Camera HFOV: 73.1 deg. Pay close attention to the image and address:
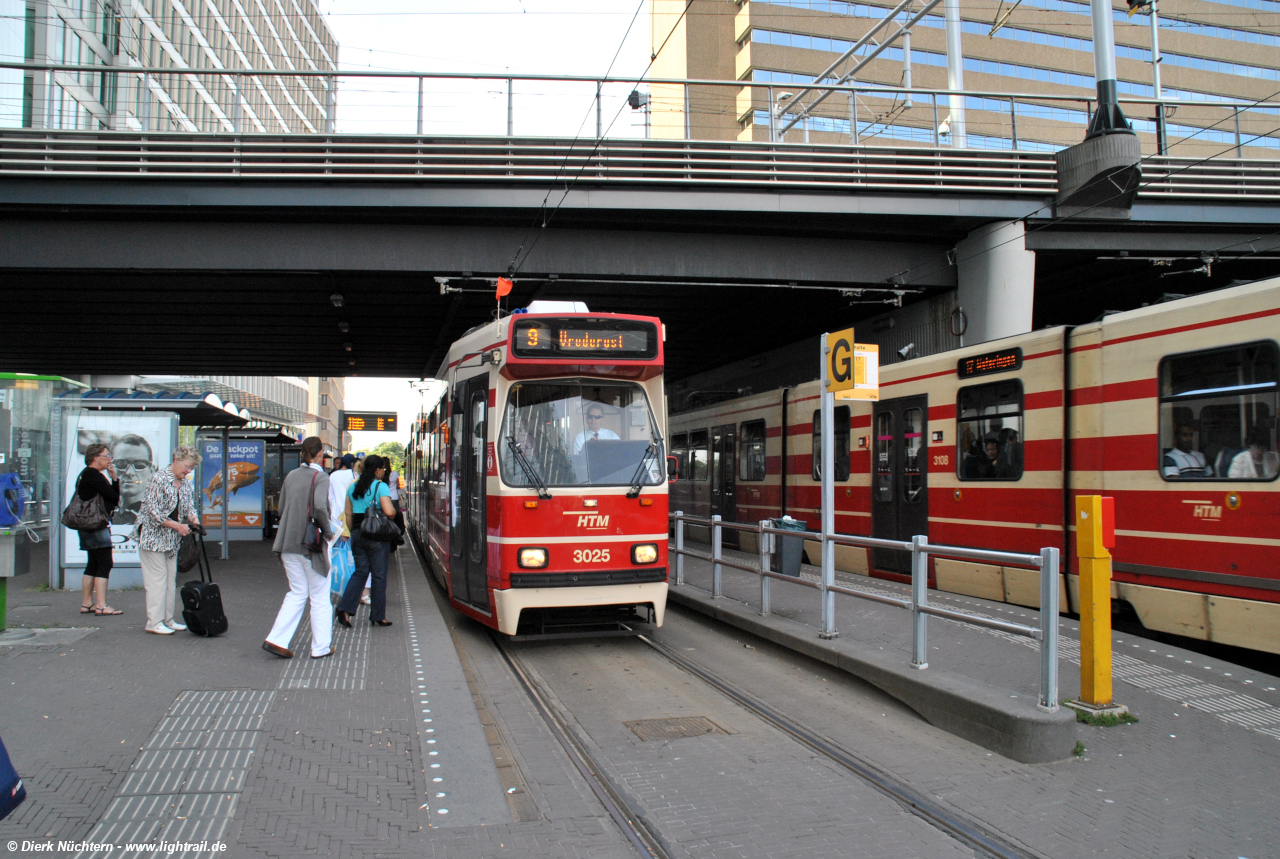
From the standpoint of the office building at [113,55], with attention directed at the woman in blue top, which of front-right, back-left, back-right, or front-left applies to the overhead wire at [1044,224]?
front-left

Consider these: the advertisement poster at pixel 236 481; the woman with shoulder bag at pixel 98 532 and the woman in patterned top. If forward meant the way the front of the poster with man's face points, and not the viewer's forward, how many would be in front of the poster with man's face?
2

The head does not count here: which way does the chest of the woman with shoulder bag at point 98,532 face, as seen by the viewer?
to the viewer's right

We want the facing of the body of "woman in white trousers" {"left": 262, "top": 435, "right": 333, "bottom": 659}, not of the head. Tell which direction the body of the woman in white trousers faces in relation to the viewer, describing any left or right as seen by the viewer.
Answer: facing away from the viewer and to the right of the viewer

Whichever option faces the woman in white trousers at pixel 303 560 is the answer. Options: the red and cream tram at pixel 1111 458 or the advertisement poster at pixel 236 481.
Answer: the advertisement poster

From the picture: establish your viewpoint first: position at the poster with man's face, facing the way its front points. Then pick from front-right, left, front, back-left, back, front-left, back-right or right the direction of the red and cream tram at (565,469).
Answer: front-left

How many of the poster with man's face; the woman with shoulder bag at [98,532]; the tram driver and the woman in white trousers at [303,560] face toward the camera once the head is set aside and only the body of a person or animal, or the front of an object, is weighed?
2

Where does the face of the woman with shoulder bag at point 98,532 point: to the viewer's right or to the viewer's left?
to the viewer's right

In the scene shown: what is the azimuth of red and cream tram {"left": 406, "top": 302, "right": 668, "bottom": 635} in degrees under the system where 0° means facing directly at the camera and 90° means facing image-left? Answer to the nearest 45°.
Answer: approximately 0°

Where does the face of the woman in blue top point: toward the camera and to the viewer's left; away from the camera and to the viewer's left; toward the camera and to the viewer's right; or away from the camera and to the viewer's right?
away from the camera and to the viewer's right

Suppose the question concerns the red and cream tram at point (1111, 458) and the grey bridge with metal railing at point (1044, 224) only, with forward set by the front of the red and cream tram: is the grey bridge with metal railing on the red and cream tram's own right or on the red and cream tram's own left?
on the red and cream tram's own left

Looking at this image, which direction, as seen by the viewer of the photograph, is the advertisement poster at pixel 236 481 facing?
facing the viewer

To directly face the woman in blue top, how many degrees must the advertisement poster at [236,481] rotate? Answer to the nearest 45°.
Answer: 0° — it already faces them
